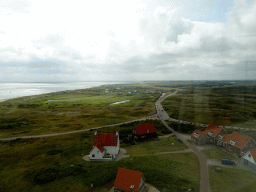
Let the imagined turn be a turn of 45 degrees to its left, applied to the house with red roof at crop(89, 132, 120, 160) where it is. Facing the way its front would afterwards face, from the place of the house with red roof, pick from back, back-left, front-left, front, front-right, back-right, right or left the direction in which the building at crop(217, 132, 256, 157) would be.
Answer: front-left

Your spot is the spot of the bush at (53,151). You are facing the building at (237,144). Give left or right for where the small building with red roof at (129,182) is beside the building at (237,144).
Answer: right

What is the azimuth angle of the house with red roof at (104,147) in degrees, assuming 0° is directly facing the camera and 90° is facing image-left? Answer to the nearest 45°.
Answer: approximately 0°

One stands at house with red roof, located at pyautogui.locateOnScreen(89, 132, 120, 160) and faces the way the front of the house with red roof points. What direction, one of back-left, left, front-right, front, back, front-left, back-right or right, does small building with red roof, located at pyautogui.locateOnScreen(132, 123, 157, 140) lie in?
back-left

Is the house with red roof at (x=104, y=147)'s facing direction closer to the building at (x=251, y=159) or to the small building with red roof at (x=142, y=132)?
the building

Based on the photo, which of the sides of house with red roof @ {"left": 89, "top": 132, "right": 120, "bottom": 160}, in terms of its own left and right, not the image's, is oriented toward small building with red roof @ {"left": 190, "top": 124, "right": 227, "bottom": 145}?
left

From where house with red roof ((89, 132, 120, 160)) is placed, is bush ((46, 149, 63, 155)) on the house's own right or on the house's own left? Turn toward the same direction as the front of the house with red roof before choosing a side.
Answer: on the house's own right
